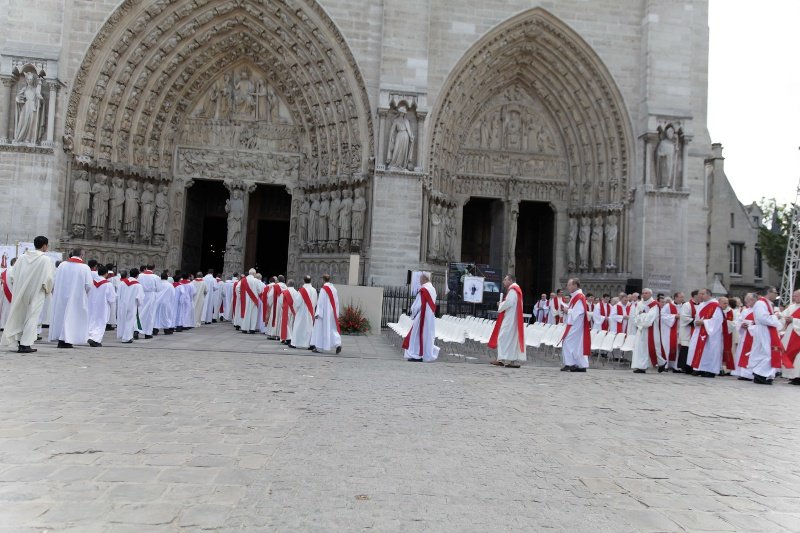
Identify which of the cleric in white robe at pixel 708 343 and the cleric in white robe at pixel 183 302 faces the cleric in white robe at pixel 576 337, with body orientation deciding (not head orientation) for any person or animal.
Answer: the cleric in white robe at pixel 708 343

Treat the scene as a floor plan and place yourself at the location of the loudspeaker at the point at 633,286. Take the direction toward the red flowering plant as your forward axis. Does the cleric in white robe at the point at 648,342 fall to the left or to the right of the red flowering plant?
left

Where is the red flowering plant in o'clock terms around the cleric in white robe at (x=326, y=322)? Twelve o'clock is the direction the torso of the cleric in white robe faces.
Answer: The red flowering plant is roughly at 2 o'clock from the cleric in white robe.

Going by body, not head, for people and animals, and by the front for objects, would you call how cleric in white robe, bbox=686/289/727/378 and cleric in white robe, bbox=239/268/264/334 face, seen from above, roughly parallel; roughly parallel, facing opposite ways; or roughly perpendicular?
roughly perpendicular

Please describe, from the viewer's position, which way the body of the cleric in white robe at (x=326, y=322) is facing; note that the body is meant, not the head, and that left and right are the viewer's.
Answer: facing away from the viewer and to the left of the viewer

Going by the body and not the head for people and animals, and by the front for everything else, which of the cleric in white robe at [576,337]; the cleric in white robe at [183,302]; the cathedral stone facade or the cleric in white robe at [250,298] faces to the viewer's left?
the cleric in white robe at [576,337]

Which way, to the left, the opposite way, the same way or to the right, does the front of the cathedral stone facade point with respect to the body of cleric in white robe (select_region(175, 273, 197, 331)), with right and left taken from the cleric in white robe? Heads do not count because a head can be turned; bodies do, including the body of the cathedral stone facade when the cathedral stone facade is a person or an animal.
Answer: the opposite way

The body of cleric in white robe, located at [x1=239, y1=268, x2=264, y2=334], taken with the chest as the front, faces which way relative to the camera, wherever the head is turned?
away from the camera

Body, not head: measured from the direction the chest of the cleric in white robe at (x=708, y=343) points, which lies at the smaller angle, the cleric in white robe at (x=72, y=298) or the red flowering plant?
the cleric in white robe

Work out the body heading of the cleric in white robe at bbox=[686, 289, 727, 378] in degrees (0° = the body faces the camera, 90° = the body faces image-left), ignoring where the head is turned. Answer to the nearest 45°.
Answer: approximately 45°

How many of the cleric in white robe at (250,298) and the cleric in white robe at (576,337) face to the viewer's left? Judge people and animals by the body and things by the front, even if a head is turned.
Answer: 1

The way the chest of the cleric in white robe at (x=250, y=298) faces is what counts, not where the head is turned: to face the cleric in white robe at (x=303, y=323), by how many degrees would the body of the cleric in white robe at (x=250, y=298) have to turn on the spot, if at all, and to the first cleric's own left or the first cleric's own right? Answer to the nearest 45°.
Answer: approximately 180°

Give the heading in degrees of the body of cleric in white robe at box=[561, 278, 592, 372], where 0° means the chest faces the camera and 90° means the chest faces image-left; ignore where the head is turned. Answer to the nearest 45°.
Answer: approximately 90°

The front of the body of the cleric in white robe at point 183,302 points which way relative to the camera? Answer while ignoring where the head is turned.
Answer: away from the camera
